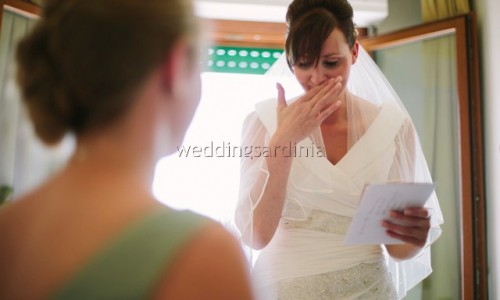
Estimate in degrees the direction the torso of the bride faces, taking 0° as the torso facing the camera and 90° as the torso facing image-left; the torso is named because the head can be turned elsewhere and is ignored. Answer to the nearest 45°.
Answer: approximately 0°

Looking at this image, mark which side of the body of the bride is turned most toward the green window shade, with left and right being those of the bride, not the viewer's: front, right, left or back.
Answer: back

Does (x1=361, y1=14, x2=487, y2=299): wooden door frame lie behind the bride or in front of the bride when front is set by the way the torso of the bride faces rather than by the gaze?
behind
